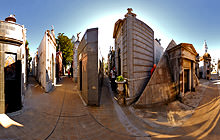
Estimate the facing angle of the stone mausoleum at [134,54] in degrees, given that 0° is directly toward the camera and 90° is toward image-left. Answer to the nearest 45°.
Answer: approximately 45°

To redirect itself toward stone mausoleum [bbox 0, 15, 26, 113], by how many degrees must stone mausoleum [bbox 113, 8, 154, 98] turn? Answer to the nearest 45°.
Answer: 0° — it already faces it

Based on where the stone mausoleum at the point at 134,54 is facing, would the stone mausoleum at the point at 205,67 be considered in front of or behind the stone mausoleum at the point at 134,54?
behind

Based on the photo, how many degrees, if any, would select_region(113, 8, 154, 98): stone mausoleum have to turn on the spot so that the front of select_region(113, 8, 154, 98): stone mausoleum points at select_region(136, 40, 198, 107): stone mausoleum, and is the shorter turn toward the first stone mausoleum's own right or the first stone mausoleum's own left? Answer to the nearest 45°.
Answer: approximately 135° to the first stone mausoleum's own left

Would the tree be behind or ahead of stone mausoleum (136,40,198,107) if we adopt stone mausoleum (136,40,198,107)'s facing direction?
behind

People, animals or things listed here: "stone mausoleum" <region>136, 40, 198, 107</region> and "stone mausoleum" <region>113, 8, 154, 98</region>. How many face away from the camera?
0

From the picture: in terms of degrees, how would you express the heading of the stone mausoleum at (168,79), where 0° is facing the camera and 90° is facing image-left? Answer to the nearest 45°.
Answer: approximately 315°
